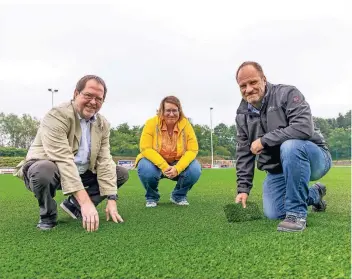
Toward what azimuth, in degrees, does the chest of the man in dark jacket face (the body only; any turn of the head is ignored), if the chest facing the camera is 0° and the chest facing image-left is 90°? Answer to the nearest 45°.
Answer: approximately 45°

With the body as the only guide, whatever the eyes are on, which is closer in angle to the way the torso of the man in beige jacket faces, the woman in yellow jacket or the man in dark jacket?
the man in dark jacket

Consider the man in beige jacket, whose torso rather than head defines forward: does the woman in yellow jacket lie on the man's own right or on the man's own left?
on the man's own left

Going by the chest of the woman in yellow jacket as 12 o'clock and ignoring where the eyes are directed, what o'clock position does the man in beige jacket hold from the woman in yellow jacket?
The man in beige jacket is roughly at 1 o'clock from the woman in yellow jacket.

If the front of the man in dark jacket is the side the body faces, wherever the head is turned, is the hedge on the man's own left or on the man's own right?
on the man's own right

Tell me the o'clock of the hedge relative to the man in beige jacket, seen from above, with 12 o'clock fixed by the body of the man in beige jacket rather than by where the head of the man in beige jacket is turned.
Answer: The hedge is roughly at 7 o'clock from the man in beige jacket.

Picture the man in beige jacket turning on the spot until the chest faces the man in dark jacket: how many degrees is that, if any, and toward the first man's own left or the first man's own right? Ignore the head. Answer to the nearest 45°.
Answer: approximately 45° to the first man's own left

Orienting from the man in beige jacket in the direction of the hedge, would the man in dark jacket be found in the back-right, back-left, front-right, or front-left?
back-right

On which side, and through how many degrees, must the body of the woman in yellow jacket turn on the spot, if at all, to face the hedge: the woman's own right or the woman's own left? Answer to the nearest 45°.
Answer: approximately 135° to the woman's own right

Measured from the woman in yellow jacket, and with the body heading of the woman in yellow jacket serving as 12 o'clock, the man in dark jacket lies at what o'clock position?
The man in dark jacket is roughly at 11 o'clock from the woman in yellow jacket.

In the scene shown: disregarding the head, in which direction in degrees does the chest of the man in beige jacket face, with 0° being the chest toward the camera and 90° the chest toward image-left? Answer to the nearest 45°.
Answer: approximately 315°

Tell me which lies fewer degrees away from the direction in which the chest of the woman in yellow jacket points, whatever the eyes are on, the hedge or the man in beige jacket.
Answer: the man in beige jacket

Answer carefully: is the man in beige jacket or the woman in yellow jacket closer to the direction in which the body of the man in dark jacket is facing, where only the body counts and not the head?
the man in beige jacket
